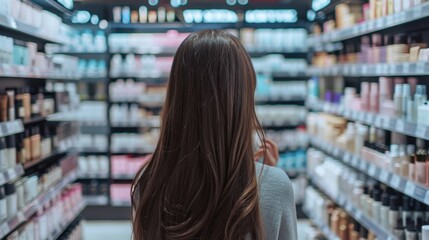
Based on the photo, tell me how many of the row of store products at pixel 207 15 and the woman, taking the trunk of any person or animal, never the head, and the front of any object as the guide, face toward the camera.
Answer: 1

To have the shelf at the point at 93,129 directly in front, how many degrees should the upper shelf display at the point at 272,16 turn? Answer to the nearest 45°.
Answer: approximately 90° to its right

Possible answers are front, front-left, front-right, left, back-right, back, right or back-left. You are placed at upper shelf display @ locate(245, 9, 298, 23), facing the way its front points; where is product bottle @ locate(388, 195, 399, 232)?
front

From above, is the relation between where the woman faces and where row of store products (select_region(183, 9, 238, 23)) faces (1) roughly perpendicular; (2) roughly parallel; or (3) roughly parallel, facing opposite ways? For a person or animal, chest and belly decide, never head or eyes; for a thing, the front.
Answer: roughly parallel, facing opposite ways

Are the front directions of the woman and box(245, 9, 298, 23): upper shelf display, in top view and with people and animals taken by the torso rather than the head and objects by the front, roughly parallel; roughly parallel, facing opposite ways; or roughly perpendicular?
roughly parallel, facing opposite ways

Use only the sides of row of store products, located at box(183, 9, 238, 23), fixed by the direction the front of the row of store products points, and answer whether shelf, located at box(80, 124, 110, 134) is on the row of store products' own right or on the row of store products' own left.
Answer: on the row of store products' own right

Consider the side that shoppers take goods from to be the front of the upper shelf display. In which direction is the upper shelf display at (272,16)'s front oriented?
toward the camera

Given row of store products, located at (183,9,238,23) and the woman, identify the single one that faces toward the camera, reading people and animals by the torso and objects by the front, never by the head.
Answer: the row of store products

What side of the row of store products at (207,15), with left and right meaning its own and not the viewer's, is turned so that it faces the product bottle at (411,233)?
front

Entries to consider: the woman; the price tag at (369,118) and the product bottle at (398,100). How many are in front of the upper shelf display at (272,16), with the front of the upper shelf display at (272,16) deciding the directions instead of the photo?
3

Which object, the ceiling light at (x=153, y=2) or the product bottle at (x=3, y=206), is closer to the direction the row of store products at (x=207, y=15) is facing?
the product bottle

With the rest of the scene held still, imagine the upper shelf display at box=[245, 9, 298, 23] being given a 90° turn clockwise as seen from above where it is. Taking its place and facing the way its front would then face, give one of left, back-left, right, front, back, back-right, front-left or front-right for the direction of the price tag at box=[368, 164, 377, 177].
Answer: left

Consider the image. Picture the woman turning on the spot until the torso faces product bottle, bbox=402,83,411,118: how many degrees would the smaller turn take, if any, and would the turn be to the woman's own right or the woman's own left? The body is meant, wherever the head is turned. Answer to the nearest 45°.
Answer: approximately 45° to the woman's own right

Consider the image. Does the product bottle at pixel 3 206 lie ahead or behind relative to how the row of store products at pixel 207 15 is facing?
ahead

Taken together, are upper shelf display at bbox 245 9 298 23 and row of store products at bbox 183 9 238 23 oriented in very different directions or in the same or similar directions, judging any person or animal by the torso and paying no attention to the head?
same or similar directions

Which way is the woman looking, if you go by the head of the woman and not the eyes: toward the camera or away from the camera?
away from the camera

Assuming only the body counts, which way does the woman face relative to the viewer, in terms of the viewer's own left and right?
facing away from the viewer

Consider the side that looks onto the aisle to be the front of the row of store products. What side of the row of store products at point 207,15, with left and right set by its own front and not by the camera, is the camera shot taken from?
front

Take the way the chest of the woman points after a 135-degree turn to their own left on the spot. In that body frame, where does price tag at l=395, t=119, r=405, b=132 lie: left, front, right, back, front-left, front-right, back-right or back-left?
back

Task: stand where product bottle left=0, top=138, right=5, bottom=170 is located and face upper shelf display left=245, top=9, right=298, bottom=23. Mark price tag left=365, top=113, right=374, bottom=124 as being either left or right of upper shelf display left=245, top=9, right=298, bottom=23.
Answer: right
